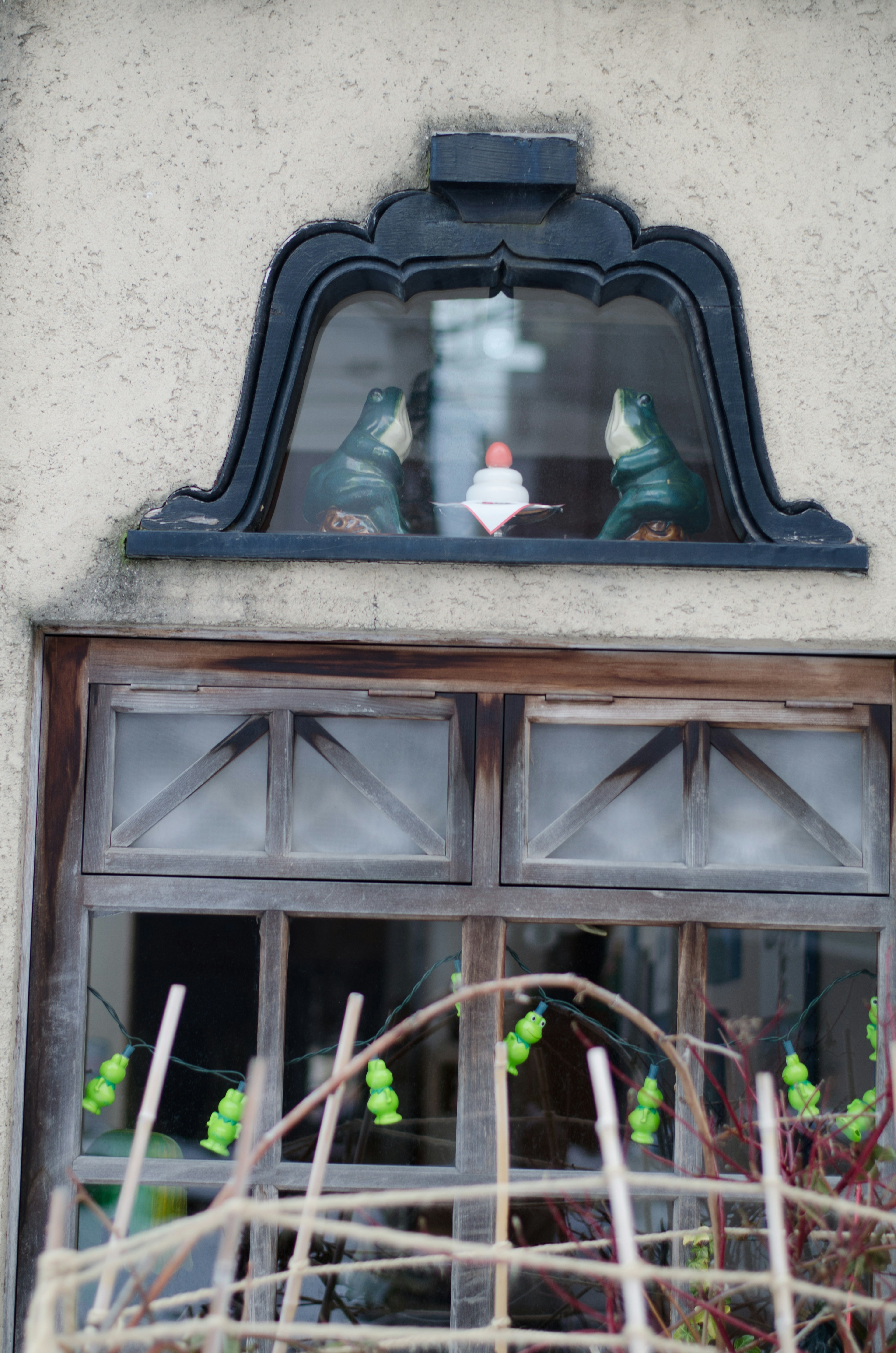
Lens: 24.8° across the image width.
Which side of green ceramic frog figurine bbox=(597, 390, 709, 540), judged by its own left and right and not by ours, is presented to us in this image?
left

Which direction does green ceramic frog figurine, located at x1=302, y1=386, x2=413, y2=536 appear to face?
to the viewer's right

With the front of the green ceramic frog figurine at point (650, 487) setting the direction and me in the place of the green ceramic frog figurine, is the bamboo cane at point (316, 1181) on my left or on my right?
on my left

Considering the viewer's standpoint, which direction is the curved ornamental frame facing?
facing the viewer

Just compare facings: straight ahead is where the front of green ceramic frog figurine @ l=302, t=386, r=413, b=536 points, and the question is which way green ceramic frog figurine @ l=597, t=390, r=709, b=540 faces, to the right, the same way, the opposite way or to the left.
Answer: the opposite way

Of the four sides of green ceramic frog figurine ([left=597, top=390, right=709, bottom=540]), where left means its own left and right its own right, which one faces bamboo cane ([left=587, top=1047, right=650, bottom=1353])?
left

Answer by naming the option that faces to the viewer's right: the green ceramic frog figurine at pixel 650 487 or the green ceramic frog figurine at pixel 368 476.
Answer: the green ceramic frog figurine at pixel 368 476

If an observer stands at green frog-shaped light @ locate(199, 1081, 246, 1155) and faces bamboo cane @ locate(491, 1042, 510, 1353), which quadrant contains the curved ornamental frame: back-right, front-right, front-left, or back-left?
front-left
